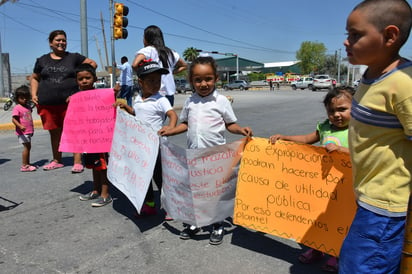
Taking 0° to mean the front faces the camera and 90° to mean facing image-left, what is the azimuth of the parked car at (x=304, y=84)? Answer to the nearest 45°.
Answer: approximately 45°

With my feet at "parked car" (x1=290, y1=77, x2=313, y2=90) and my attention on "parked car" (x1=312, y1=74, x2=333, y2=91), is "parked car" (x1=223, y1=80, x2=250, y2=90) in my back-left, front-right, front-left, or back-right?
back-right

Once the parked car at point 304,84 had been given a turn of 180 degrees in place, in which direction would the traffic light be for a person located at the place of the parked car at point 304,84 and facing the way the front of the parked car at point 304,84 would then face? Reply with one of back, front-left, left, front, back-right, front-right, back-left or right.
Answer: back-right

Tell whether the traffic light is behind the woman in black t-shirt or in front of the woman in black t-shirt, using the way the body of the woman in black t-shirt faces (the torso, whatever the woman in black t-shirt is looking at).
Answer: behind

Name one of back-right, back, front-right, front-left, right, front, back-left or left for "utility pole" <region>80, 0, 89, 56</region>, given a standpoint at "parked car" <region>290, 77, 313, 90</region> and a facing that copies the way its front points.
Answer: front-left

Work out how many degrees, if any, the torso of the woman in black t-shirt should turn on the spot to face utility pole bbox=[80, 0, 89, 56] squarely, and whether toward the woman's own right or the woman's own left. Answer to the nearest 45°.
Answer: approximately 180°

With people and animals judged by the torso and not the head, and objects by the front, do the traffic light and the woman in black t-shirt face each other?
no

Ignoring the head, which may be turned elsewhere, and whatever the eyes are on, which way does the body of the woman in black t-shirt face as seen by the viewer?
toward the camera

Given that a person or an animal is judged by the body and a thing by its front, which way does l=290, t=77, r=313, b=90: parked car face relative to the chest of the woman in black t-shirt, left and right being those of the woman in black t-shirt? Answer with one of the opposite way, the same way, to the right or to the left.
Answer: to the right
